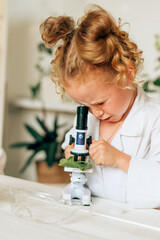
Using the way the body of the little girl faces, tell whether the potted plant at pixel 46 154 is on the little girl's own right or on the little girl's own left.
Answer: on the little girl's own right

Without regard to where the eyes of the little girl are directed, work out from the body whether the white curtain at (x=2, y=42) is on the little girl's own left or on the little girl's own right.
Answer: on the little girl's own right

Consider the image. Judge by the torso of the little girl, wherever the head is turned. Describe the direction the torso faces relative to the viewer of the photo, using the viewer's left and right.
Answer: facing the viewer and to the left of the viewer

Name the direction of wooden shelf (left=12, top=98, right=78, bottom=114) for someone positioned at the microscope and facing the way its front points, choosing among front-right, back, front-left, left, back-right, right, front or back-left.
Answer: back

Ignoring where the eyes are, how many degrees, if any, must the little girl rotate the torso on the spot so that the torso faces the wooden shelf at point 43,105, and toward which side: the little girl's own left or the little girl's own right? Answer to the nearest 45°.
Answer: approximately 135° to the little girl's own right

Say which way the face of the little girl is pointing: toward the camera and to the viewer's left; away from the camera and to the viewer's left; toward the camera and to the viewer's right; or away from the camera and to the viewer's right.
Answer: toward the camera and to the viewer's left
